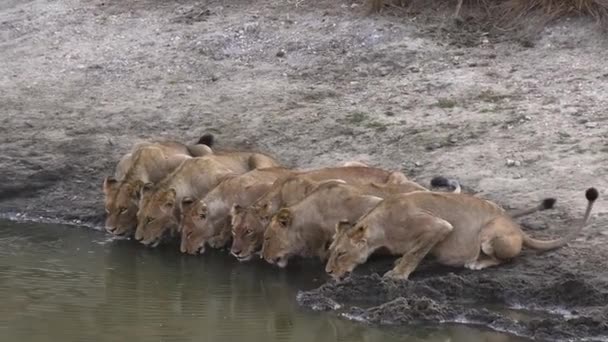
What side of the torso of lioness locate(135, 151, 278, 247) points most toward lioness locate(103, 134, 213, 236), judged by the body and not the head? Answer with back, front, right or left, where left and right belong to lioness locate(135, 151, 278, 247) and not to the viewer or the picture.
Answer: right

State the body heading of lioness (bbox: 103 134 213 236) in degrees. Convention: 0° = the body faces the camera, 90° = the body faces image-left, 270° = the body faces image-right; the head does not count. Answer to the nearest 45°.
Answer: approximately 45°

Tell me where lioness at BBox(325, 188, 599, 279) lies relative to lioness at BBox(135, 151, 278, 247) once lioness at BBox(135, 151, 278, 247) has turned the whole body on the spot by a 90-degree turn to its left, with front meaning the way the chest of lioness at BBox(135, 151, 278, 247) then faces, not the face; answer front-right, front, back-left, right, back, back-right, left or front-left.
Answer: front

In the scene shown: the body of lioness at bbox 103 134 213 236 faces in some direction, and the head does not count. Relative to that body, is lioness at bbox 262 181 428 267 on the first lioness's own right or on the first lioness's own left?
on the first lioness's own left

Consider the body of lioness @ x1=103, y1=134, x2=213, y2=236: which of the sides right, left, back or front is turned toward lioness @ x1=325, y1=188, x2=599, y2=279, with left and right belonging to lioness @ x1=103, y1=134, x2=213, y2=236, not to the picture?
left

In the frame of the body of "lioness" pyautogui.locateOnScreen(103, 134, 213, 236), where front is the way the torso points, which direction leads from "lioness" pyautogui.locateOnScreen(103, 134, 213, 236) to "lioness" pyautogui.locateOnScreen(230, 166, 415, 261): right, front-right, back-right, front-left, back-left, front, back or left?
left

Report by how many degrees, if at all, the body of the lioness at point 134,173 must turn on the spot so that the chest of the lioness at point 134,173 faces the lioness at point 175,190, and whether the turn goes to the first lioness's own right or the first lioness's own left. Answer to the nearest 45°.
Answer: approximately 90° to the first lioness's own left

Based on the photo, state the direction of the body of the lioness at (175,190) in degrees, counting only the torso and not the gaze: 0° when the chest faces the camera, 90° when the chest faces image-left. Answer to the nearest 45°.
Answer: approximately 45°

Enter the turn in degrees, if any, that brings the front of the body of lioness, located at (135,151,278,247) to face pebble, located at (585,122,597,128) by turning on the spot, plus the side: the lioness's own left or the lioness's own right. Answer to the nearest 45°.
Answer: approximately 135° to the lioness's own left

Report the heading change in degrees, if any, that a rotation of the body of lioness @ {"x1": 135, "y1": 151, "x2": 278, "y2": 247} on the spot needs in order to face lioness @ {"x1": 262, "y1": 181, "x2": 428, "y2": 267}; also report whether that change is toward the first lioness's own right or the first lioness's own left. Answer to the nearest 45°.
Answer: approximately 90° to the first lioness's own left

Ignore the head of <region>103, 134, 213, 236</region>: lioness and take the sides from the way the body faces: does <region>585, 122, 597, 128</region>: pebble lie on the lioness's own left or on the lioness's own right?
on the lioness's own left

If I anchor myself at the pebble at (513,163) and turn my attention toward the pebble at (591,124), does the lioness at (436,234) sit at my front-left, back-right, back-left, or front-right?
back-right

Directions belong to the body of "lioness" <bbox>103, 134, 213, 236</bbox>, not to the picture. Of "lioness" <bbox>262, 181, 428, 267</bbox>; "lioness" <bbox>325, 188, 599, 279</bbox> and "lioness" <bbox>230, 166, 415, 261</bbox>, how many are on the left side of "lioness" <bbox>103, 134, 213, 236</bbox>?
3
